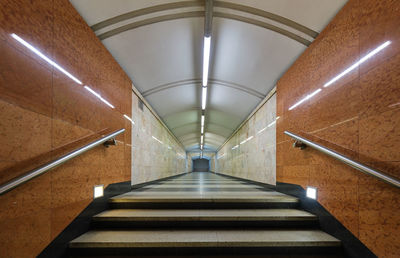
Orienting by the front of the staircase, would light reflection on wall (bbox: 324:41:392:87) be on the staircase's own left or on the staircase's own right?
on the staircase's own left

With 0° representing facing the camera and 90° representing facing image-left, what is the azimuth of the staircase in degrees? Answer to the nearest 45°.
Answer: approximately 0°

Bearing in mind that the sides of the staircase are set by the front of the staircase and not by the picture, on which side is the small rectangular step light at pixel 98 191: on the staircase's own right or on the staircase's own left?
on the staircase's own right
